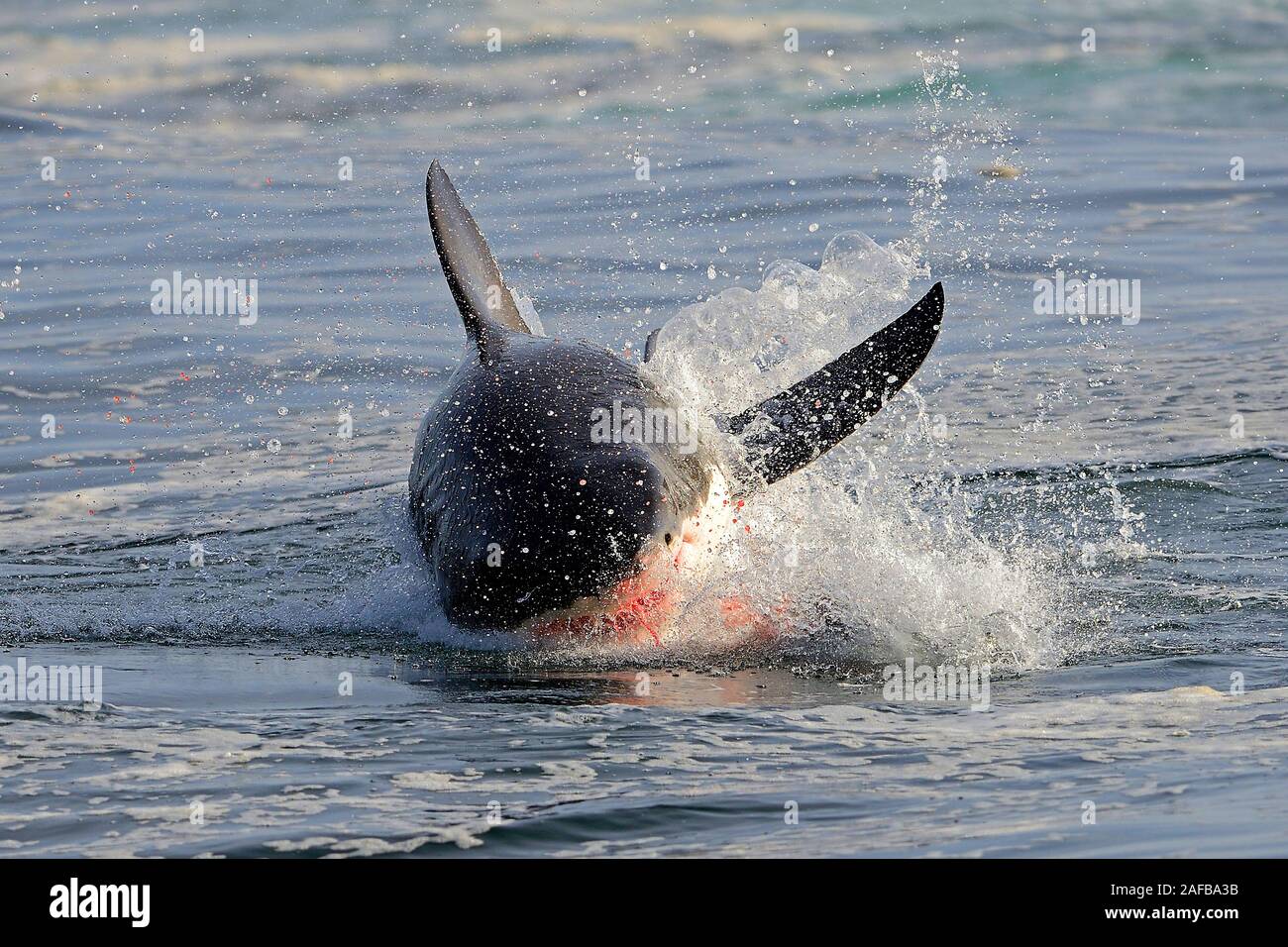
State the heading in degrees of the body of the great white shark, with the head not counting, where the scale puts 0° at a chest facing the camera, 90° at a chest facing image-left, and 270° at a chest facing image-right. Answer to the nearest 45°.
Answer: approximately 0°
